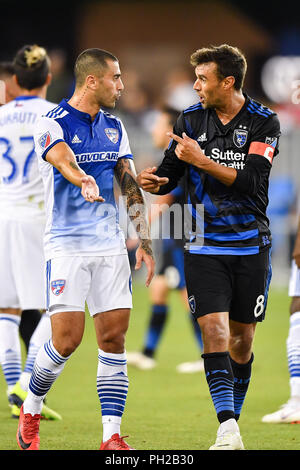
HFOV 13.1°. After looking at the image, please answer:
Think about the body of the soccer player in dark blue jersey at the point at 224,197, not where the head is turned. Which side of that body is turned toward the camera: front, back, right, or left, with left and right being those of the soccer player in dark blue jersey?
front

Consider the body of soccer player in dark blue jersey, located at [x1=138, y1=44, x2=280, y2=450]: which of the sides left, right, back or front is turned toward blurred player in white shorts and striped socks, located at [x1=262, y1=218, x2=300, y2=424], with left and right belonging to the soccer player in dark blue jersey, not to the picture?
back

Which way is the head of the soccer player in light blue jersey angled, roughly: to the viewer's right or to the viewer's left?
to the viewer's right

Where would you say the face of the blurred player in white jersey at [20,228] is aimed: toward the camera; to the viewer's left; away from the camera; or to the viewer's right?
away from the camera

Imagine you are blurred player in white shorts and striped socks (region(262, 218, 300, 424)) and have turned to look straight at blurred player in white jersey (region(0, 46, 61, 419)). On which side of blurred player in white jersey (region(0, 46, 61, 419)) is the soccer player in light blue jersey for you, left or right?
left

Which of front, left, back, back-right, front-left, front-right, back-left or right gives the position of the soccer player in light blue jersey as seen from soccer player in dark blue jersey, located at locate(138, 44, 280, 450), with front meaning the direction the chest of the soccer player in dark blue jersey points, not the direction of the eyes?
right
